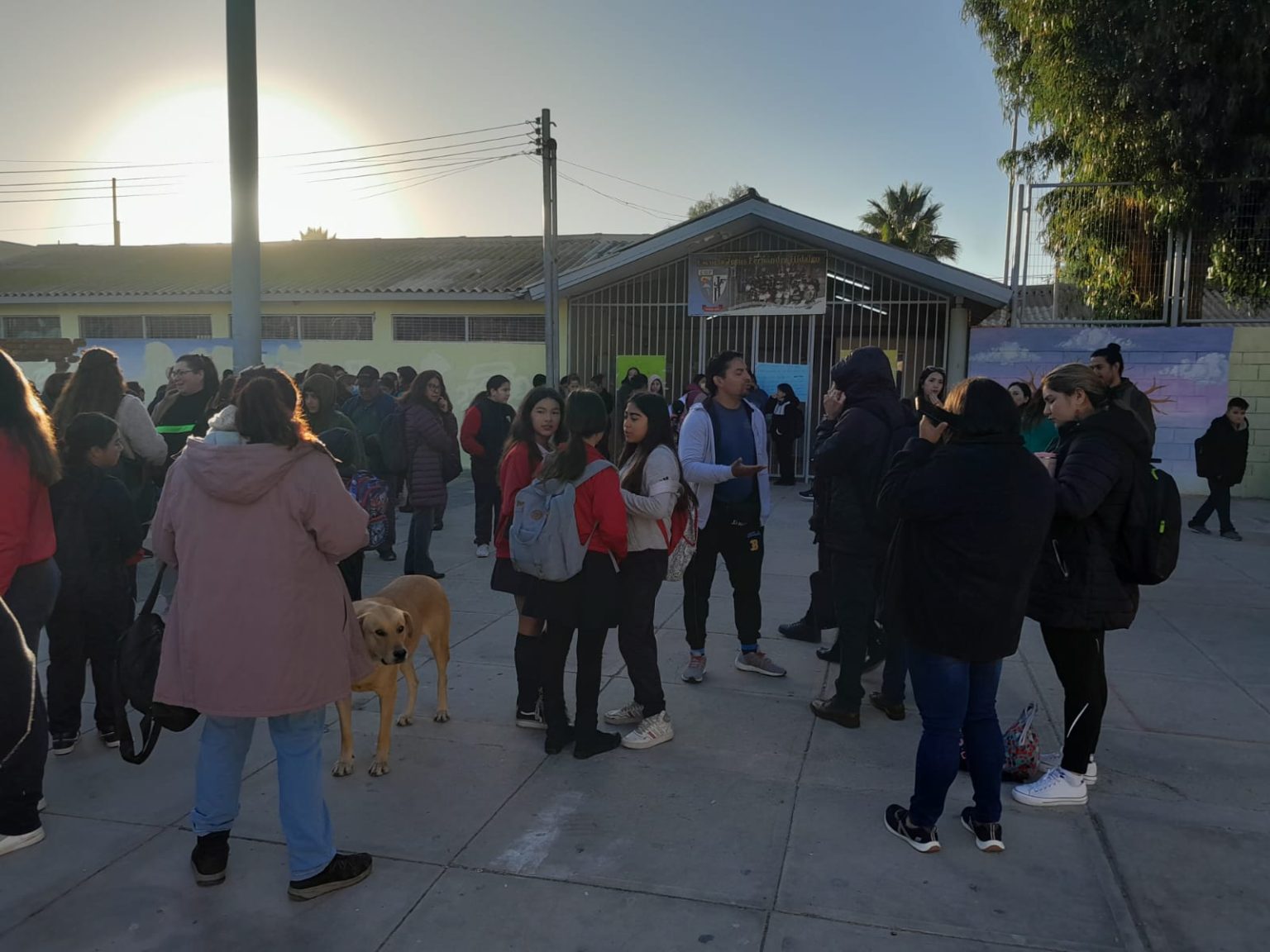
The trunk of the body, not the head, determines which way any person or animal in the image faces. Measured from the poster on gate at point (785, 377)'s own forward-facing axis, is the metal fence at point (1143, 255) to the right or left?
on its left

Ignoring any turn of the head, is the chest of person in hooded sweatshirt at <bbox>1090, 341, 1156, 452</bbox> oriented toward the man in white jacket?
yes

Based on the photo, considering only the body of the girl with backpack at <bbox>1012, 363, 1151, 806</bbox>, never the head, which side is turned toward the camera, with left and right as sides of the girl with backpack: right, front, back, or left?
left

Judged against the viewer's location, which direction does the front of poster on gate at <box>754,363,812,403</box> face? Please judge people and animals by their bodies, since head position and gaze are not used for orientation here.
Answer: facing the viewer

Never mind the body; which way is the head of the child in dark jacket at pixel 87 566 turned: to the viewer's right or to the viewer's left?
to the viewer's right

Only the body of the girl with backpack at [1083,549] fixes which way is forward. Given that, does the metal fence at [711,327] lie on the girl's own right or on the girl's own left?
on the girl's own right

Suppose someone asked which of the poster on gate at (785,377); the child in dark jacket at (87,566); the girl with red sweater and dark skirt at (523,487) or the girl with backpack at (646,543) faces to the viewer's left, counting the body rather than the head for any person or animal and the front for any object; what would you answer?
the girl with backpack at (646,543)

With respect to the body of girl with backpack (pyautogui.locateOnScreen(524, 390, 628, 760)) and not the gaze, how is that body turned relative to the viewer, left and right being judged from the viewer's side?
facing away from the viewer and to the right of the viewer

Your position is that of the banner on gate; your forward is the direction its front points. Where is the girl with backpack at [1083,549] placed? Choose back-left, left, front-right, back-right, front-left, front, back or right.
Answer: front

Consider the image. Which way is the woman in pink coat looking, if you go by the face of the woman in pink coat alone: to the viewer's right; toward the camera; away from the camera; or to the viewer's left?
away from the camera

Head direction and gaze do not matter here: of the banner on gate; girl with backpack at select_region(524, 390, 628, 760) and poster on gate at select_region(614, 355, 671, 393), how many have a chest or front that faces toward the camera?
2
